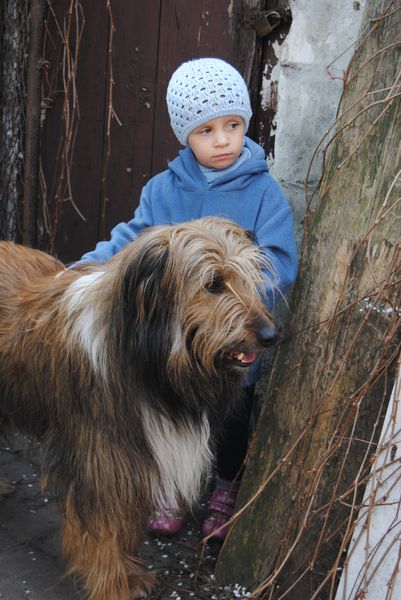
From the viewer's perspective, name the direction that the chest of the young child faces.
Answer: toward the camera

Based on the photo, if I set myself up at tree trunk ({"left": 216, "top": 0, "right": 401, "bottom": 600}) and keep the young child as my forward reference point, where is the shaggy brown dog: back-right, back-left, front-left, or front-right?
front-left
